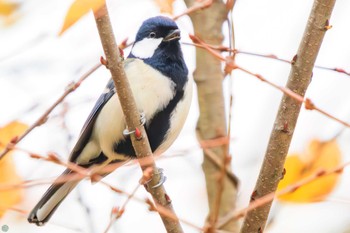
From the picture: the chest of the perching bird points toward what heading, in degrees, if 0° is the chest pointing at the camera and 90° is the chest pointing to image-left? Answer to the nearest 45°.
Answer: approximately 315°

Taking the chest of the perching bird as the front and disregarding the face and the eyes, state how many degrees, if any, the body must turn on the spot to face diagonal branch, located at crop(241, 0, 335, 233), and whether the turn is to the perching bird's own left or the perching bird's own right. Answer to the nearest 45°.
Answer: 0° — it already faces it

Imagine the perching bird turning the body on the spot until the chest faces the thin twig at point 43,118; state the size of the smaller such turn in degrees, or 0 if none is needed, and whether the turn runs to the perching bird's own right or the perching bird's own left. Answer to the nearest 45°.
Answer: approximately 90° to the perching bird's own right
